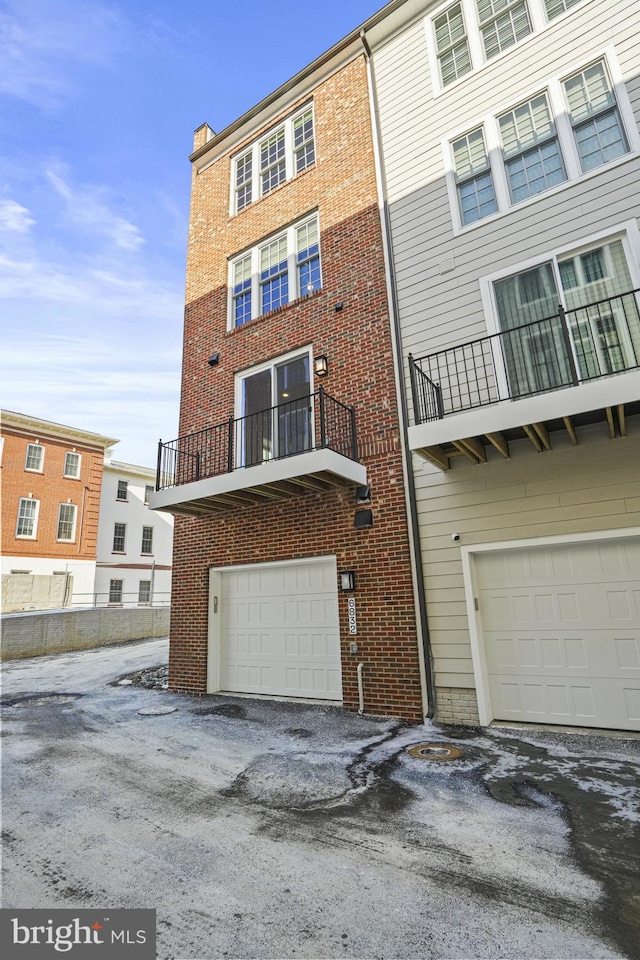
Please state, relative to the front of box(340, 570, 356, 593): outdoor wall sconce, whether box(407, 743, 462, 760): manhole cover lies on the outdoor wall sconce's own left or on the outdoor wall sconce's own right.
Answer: on the outdoor wall sconce's own left

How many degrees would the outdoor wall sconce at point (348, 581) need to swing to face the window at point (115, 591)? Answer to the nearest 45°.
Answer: approximately 90° to its right

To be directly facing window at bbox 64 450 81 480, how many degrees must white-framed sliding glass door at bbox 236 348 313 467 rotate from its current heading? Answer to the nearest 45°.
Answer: approximately 90° to its right

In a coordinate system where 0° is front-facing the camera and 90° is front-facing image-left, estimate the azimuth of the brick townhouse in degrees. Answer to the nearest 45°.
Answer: approximately 45°

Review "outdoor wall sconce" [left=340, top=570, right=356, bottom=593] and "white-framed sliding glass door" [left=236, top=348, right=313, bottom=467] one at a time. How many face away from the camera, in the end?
0

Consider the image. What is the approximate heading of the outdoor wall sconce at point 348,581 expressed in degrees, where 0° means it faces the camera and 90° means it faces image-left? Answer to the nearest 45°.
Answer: approximately 45°

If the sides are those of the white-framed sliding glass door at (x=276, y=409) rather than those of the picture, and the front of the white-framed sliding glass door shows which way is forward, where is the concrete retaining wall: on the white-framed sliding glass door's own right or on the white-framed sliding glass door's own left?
on the white-framed sliding glass door's own right

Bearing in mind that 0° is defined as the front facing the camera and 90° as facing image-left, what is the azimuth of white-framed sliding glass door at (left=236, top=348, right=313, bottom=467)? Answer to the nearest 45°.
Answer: approximately 45°

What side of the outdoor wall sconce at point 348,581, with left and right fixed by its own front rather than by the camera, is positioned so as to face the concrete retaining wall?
right

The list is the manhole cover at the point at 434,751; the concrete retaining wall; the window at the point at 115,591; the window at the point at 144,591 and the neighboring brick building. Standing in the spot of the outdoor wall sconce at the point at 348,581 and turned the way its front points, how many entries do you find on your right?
4
